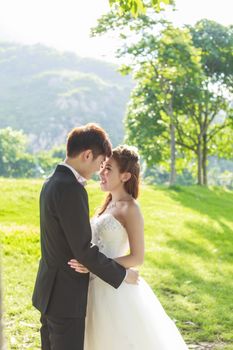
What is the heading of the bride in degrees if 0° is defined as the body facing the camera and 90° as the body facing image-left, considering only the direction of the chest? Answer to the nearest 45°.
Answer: approximately 45°

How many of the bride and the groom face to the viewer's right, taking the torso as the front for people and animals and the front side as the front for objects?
1

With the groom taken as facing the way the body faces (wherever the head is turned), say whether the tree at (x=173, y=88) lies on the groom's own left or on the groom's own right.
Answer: on the groom's own left

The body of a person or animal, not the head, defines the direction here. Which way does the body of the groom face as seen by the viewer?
to the viewer's right

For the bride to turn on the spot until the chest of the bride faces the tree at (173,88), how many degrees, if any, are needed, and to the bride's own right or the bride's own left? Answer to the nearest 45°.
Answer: approximately 135° to the bride's own right

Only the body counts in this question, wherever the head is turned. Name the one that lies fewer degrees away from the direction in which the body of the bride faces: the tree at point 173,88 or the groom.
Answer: the groom

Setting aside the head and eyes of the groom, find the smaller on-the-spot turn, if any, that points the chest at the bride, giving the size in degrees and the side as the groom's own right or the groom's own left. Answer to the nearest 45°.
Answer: approximately 45° to the groom's own left

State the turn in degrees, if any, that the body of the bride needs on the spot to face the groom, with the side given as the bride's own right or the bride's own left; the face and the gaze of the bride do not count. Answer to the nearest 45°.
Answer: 0° — they already face them
